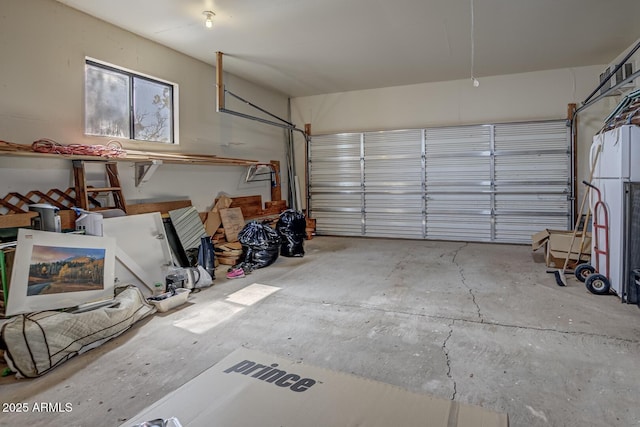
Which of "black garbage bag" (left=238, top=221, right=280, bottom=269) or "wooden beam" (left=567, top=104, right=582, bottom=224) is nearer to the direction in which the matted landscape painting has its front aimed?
the wooden beam

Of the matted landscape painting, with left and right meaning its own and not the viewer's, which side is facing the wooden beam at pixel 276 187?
left

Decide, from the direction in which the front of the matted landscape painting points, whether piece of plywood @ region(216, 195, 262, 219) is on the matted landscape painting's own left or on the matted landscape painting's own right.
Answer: on the matted landscape painting's own left

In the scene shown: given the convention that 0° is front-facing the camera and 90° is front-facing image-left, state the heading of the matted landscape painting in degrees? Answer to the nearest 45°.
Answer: approximately 315°

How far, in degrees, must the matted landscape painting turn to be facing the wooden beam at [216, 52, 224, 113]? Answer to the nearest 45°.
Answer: approximately 90° to its left

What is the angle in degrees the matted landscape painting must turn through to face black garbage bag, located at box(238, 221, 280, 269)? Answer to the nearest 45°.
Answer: approximately 90° to its left
